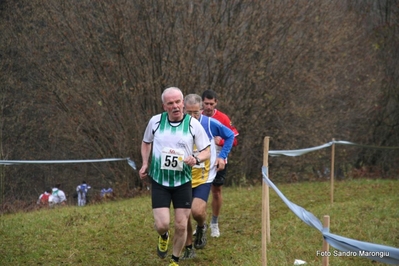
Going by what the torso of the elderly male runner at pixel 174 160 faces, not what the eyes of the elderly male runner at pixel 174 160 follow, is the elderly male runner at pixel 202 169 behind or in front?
behind

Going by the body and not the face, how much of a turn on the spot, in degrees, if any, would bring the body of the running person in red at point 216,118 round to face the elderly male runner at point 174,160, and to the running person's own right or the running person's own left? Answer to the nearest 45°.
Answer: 0° — they already face them

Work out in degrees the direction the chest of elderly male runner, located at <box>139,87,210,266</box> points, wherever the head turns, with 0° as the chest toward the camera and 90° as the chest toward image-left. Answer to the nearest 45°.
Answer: approximately 0°

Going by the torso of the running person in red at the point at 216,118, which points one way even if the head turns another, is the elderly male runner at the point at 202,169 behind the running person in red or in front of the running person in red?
in front

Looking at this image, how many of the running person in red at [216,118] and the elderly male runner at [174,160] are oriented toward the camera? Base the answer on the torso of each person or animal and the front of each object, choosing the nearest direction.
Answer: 2

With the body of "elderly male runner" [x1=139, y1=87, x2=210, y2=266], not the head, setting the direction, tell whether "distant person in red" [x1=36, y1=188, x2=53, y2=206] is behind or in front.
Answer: behind

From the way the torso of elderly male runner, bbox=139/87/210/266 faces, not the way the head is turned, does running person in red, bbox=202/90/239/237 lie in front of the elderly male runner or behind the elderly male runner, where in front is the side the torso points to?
behind

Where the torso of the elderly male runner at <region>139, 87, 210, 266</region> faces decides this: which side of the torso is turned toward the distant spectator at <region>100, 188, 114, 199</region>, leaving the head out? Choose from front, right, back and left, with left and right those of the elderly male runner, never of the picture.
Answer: back

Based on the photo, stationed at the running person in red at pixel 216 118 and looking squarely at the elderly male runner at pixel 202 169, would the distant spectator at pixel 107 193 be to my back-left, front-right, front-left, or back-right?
back-right

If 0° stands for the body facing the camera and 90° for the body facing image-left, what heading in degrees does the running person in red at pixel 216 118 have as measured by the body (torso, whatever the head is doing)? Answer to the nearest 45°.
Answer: approximately 0°
